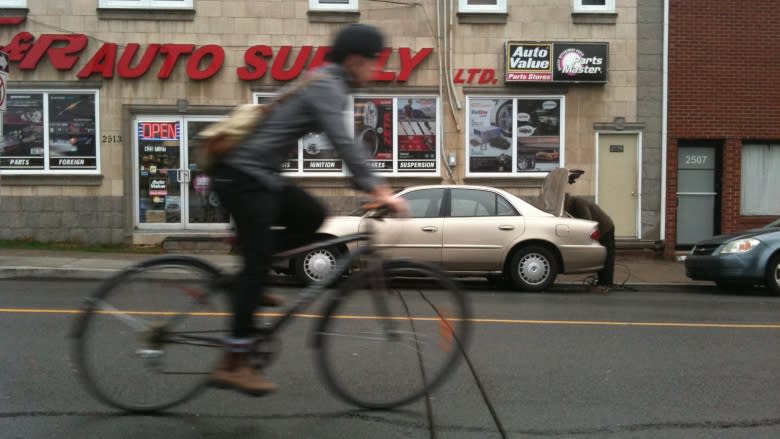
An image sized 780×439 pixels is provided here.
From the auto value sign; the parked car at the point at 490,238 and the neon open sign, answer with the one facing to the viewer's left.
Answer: the parked car

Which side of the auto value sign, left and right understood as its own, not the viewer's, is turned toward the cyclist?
front

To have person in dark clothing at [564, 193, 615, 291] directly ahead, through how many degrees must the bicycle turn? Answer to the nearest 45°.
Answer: approximately 45° to its left

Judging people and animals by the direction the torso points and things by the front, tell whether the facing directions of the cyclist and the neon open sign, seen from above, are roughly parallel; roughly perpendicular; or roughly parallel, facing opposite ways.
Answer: roughly perpendicular

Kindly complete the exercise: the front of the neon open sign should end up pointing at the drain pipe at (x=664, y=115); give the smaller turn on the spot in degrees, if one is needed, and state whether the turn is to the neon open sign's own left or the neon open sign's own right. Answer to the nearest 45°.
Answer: approximately 90° to the neon open sign's own left

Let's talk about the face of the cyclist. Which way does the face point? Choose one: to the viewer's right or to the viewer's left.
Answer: to the viewer's right

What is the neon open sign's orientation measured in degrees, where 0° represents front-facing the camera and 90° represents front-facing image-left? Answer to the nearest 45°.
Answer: approximately 0°

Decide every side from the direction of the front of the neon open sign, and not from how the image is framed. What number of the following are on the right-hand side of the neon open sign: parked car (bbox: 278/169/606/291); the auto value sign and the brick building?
0

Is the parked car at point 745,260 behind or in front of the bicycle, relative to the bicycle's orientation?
in front

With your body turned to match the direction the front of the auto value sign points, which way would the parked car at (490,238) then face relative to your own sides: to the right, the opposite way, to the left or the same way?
to the right

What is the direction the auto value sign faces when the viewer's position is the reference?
facing the viewer

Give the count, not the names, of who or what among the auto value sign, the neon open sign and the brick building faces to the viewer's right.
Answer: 0

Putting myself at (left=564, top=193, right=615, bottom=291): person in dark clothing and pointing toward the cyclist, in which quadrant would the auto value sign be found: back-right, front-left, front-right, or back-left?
back-right

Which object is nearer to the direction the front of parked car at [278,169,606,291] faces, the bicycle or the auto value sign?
the bicycle

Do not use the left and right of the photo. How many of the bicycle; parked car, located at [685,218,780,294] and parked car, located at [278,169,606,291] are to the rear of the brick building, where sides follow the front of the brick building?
0

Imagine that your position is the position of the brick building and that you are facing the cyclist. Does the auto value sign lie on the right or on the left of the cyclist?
right

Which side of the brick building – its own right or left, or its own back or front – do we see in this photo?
front

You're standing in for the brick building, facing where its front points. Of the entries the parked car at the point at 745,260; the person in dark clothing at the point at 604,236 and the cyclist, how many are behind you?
0

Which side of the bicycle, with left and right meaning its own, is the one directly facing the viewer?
right

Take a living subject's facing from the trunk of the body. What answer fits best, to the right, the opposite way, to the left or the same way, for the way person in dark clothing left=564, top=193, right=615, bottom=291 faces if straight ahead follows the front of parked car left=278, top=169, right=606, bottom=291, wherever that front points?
the same way

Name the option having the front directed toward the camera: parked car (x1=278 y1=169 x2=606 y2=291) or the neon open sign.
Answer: the neon open sign
